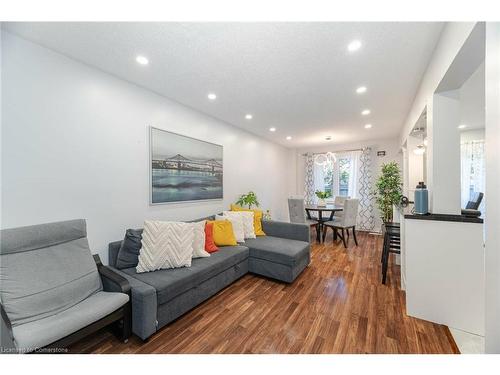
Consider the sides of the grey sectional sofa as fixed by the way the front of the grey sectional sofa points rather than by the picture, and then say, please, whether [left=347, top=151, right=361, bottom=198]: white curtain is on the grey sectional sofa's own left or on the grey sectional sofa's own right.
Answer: on the grey sectional sofa's own left

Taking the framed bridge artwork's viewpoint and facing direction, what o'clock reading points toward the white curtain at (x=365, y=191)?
The white curtain is roughly at 10 o'clock from the framed bridge artwork.

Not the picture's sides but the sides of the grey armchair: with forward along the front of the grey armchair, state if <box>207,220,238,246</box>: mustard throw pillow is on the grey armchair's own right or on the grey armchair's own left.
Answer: on the grey armchair's own left

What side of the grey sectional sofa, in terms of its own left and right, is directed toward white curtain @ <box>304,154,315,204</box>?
left

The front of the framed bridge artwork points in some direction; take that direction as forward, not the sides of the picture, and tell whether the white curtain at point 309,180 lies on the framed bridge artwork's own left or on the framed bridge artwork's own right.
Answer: on the framed bridge artwork's own left

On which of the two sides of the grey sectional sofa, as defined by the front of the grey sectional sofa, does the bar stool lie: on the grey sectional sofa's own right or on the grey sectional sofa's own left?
on the grey sectional sofa's own left

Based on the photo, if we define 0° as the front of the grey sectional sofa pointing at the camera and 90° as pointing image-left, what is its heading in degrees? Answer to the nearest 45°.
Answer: approximately 315°

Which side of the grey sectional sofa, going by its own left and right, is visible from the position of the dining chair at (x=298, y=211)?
left

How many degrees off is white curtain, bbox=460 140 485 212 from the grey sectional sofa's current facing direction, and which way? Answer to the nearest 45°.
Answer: approximately 45° to its left

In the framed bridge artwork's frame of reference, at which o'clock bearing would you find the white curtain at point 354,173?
The white curtain is roughly at 10 o'clock from the framed bridge artwork.
